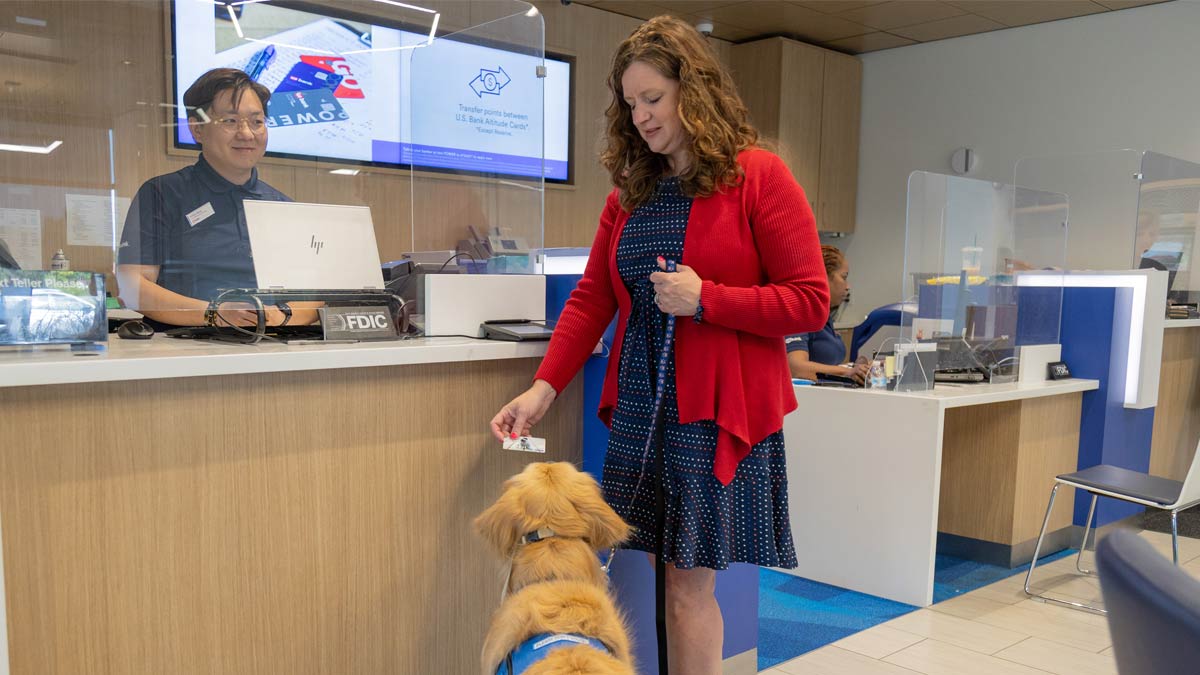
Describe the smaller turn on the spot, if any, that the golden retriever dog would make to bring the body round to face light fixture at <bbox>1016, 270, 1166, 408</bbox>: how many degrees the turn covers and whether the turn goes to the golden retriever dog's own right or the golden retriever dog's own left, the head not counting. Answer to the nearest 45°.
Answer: approximately 45° to the golden retriever dog's own right

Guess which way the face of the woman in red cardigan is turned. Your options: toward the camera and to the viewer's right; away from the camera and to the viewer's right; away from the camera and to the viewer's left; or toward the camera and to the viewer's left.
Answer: toward the camera and to the viewer's left

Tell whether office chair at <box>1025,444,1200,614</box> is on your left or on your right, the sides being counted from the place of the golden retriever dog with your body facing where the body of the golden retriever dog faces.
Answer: on your right

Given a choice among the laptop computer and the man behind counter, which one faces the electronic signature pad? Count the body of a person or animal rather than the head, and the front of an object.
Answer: the man behind counter

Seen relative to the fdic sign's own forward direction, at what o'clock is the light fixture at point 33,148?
The light fixture is roughly at 4 o'clock from the fdic sign.

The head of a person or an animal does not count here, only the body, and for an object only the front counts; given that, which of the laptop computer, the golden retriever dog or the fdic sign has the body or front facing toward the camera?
the fdic sign

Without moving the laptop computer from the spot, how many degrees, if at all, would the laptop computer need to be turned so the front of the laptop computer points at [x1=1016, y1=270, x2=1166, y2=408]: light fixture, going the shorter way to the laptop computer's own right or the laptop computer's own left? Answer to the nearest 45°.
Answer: approximately 90° to the laptop computer's own right

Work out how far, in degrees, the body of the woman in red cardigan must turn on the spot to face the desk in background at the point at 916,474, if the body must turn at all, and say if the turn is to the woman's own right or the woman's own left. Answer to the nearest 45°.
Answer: approximately 180°

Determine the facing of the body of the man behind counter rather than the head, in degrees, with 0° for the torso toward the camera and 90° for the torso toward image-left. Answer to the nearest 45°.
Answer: approximately 315°

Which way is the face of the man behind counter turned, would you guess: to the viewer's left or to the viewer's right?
to the viewer's right

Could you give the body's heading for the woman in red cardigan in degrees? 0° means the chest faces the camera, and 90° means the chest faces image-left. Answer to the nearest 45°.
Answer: approximately 45°

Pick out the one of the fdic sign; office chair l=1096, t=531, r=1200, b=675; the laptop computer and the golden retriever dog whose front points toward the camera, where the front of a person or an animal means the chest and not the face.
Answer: the fdic sign

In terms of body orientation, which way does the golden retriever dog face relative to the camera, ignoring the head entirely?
away from the camera
